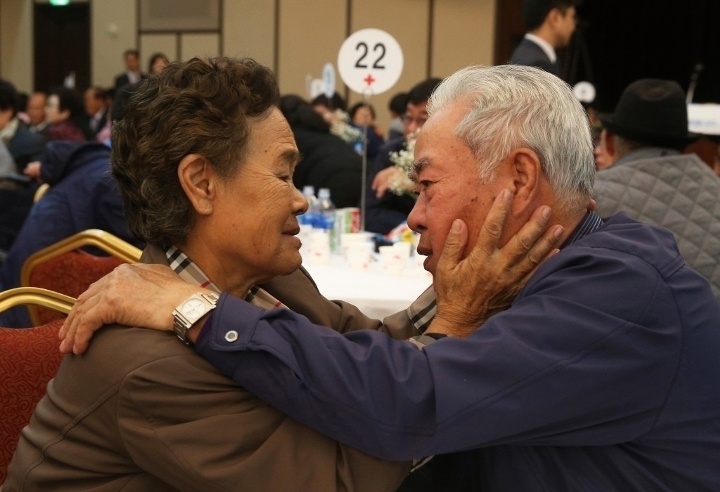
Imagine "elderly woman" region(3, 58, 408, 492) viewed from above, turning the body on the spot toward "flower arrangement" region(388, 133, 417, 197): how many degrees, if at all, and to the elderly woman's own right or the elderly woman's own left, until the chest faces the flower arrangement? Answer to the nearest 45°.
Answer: approximately 90° to the elderly woman's own left

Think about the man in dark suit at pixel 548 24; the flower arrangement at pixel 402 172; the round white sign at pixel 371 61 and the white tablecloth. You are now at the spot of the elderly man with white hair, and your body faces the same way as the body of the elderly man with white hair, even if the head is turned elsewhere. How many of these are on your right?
4

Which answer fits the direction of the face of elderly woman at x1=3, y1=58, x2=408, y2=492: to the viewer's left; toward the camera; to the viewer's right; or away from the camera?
to the viewer's right

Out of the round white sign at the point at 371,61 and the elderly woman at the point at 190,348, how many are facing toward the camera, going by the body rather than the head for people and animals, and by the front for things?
1

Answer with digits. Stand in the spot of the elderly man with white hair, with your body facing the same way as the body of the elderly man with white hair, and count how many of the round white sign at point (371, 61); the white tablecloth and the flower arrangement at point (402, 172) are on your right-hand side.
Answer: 3

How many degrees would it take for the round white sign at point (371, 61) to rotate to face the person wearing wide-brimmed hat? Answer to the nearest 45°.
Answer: approximately 45° to its left

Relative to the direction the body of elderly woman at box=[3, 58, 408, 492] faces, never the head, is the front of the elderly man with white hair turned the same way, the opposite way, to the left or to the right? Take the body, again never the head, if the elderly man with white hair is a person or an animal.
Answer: the opposite way

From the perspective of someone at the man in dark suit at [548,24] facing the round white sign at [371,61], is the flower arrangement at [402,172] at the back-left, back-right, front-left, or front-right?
front-left

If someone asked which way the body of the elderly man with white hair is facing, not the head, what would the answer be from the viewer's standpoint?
to the viewer's left

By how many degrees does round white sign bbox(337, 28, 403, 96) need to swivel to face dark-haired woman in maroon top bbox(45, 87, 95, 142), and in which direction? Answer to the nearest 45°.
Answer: approximately 135° to its right

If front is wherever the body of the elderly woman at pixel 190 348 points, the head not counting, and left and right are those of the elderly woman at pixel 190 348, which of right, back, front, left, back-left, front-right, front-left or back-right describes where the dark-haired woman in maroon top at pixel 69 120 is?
left

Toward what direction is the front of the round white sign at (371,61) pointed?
toward the camera

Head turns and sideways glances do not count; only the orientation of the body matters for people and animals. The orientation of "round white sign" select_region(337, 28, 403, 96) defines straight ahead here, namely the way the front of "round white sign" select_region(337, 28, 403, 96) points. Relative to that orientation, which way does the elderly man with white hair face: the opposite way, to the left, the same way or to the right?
to the right

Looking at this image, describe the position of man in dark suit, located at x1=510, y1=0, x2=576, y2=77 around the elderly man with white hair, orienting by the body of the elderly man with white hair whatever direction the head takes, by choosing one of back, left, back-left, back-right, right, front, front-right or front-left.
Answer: right
